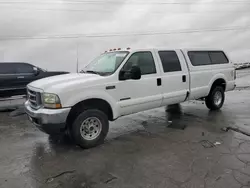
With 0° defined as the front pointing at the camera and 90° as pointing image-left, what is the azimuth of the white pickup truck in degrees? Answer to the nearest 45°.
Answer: approximately 45°

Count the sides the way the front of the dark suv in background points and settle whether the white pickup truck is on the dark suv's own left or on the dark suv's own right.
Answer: on the dark suv's own right

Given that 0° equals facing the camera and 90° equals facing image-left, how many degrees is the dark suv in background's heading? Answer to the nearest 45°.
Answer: approximately 270°

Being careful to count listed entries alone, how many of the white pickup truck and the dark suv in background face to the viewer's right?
1

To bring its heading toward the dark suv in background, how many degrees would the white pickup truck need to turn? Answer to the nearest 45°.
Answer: approximately 90° to its right
